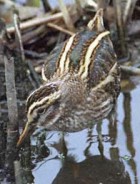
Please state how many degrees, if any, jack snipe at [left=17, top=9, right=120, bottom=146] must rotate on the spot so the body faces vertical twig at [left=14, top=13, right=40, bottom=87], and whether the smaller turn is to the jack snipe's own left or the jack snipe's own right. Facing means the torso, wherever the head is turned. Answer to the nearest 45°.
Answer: approximately 90° to the jack snipe's own right

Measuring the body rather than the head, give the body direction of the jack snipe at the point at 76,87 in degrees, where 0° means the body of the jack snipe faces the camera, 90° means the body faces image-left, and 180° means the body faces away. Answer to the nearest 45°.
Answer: approximately 45°

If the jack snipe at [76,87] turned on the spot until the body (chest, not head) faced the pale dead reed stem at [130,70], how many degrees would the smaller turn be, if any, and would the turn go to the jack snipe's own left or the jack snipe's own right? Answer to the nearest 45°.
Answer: approximately 180°
